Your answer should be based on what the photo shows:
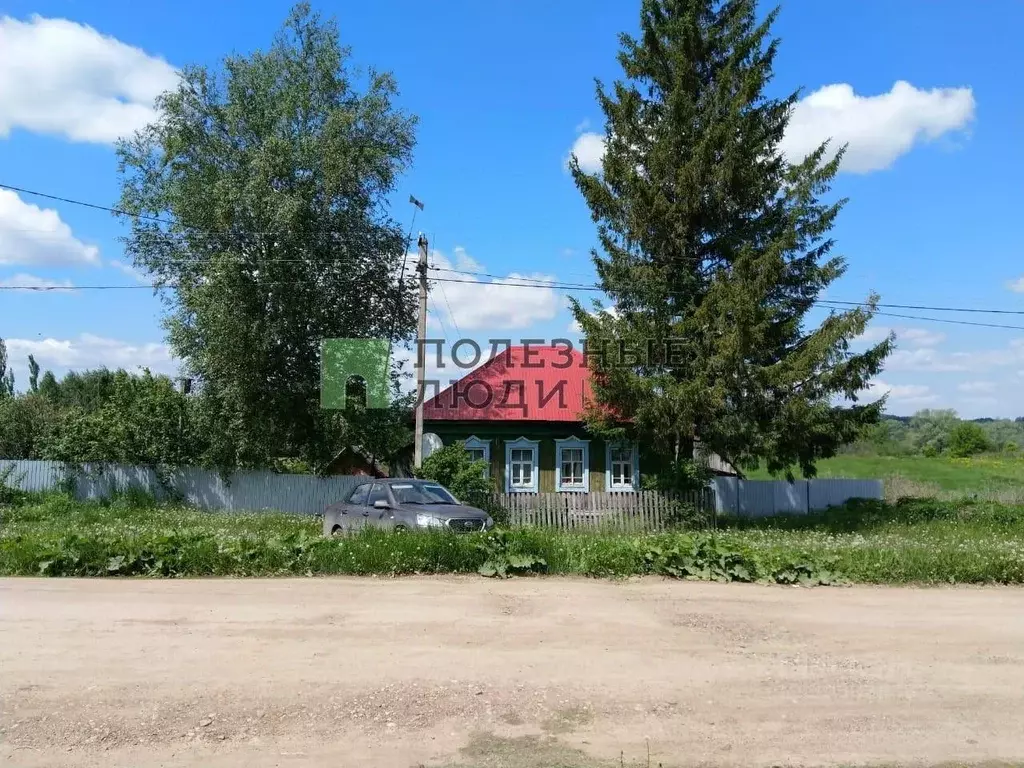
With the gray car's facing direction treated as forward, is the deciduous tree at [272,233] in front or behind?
behind

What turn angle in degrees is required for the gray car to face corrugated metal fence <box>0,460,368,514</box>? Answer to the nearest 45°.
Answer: approximately 180°

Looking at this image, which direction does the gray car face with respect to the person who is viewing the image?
facing the viewer and to the right of the viewer

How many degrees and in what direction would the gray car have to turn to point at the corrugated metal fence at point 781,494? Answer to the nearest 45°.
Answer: approximately 90° to its left

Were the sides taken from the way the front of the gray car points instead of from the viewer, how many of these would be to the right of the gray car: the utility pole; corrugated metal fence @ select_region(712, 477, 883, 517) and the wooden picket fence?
0

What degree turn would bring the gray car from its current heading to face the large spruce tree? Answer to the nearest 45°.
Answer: approximately 90° to its left

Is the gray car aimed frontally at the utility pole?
no

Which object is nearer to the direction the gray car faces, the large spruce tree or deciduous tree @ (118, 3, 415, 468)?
the large spruce tree

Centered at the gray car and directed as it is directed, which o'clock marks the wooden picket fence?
The wooden picket fence is roughly at 9 o'clock from the gray car.
